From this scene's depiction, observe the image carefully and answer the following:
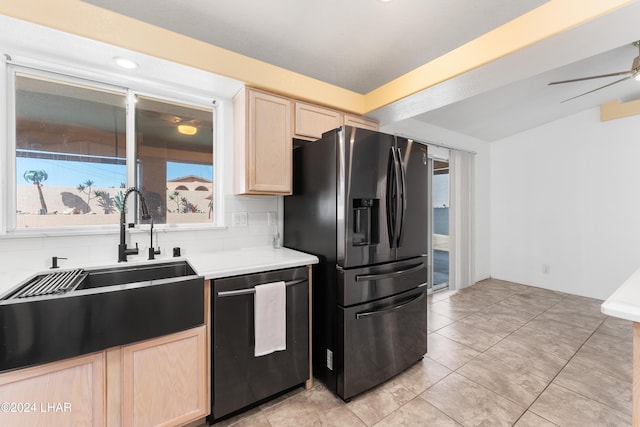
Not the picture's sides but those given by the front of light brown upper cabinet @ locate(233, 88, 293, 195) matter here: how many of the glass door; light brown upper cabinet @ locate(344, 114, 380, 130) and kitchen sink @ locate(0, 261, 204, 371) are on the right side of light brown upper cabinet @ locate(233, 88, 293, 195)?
1

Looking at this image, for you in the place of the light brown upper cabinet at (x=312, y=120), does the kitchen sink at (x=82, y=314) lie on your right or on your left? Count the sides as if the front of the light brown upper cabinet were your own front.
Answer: on your right

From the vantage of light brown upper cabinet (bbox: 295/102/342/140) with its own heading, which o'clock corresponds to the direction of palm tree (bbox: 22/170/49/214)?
The palm tree is roughly at 4 o'clock from the light brown upper cabinet.

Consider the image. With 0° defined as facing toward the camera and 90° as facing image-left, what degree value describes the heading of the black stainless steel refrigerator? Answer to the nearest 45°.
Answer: approximately 315°

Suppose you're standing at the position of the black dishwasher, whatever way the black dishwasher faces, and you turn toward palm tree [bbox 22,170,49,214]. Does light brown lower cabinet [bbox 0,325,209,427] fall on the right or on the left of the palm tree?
left

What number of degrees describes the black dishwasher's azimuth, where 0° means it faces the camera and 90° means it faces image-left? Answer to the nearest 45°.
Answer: approximately 315°

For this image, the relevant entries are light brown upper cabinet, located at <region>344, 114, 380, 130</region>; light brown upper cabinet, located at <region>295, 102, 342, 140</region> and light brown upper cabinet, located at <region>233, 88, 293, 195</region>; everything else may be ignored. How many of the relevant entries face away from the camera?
0

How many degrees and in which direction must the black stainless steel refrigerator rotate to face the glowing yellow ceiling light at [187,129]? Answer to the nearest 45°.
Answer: approximately 135° to its right

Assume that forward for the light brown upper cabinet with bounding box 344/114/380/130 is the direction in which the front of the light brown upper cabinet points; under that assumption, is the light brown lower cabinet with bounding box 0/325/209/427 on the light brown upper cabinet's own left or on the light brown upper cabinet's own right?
on the light brown upper cabinet's own right

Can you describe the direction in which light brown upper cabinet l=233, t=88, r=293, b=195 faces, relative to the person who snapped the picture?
facing the viewer and to the right of the viewer
